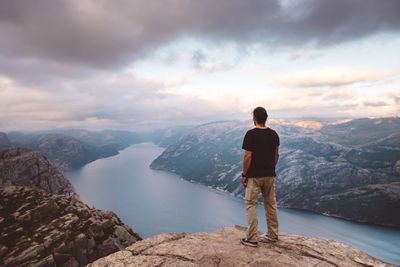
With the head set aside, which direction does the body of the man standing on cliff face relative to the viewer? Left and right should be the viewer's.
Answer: facing away from the viewer and to the left of the viewer
